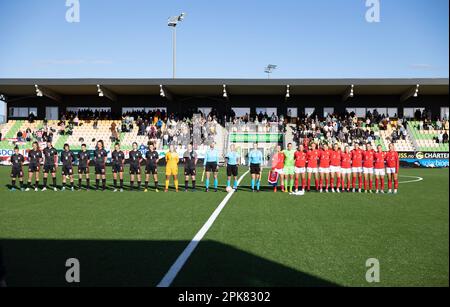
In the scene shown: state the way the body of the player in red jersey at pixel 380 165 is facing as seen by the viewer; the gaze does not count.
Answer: toward the camera

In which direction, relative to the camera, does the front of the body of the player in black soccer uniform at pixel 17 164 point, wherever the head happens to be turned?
toward the camera

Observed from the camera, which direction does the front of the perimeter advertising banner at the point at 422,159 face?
facing the viewer

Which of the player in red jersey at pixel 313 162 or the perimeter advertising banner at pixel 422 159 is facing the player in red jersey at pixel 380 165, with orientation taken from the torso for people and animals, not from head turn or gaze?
the perimeter advertising banner

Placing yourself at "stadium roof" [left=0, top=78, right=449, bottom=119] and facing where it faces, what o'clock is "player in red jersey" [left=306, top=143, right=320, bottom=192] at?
The player in red jersey is roughly at 12 o'clock from the stadium roof.

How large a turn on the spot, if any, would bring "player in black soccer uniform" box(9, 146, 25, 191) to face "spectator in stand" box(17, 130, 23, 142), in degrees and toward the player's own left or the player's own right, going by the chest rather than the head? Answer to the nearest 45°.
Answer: approximately 180°

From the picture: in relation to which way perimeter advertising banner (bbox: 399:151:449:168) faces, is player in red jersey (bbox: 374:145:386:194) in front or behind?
in front

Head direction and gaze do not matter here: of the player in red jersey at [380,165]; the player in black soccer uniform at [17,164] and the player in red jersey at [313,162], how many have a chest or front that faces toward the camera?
3

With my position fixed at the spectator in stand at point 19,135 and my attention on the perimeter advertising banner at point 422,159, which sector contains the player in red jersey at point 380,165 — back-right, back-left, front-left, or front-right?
front-right

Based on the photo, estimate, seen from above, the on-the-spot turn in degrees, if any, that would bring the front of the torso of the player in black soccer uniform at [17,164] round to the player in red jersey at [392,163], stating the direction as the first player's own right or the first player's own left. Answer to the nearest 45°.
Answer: approximately 45° to the first player's own left
